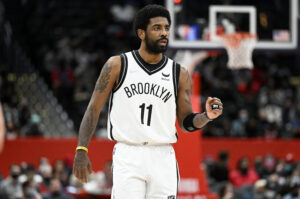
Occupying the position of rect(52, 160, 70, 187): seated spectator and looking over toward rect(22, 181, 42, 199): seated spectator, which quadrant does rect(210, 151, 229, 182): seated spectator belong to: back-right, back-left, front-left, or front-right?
back-left

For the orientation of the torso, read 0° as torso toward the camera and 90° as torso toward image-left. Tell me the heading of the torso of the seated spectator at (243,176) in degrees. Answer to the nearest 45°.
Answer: approximately 0°

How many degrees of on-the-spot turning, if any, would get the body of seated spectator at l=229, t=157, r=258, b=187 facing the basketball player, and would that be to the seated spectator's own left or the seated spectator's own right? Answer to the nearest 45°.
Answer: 0° — they already face them

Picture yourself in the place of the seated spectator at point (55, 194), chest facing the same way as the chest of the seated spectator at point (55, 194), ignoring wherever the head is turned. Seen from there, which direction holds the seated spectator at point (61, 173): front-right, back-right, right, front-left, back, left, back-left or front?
back

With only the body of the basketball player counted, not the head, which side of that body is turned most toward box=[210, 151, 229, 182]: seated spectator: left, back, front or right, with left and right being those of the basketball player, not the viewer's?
back

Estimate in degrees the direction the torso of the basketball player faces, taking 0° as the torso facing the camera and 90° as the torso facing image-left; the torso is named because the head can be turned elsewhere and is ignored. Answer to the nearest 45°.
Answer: approximately 0°

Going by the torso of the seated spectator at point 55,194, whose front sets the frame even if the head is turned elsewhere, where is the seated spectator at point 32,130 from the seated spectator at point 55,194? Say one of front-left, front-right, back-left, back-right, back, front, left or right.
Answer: back

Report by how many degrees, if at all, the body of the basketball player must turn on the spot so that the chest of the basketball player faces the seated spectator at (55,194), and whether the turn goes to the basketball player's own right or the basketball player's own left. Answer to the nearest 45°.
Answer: approximately 180°

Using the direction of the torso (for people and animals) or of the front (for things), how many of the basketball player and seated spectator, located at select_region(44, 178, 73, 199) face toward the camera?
2

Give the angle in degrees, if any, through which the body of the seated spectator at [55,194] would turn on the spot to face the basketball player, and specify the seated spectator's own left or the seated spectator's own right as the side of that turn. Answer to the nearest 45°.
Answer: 0° — they already face them
